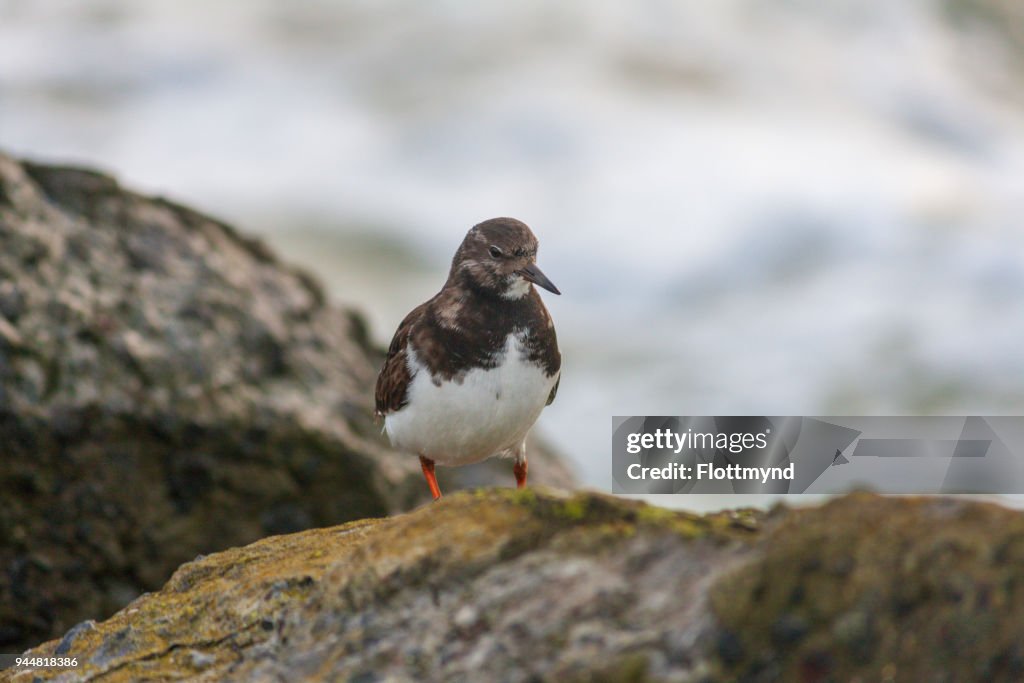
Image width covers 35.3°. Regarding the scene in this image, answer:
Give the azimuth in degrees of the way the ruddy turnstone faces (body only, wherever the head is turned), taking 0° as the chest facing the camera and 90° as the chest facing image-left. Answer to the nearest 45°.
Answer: approximately 315°

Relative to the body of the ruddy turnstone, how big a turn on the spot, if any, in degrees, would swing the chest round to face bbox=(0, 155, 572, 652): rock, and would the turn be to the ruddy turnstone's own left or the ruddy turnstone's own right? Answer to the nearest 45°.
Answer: approximately 180°
